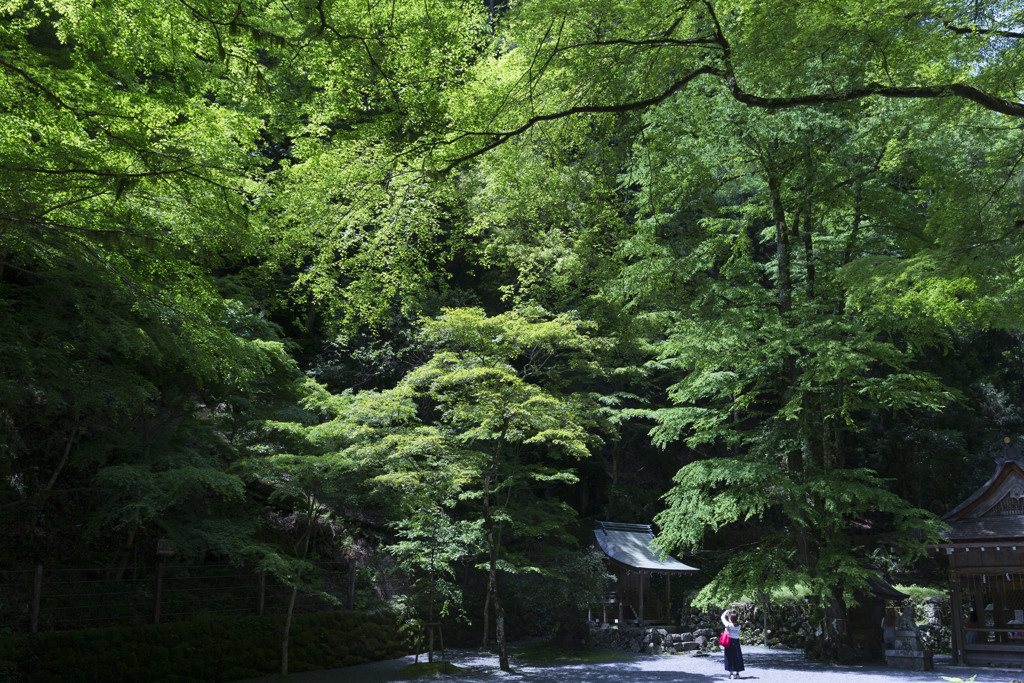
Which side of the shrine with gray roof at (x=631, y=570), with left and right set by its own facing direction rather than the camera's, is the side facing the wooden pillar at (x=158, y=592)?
right

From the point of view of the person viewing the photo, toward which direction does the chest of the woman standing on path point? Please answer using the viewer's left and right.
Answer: facing away from the viewer

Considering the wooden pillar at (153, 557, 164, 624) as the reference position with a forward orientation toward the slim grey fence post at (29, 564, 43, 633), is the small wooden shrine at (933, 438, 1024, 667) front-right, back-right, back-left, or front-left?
back-left

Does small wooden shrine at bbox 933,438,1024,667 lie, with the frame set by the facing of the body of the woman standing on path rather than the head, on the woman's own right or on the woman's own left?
on the woman's own right

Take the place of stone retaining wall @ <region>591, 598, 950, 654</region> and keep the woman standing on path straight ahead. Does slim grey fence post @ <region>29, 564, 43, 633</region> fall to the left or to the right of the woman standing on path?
right

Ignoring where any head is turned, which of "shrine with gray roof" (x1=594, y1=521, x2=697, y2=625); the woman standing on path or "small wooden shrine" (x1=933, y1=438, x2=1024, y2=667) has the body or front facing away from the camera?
the woman standing on path
